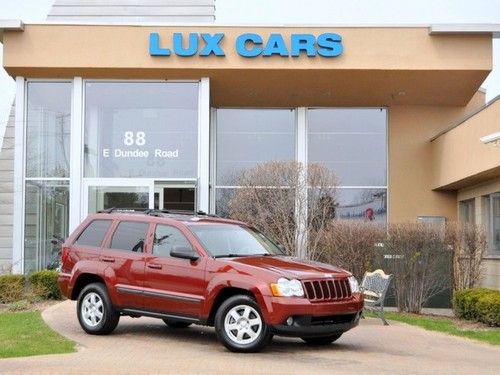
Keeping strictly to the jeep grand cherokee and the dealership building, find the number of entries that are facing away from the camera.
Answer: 0

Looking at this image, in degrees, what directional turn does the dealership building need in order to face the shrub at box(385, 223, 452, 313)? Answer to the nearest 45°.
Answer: approximately 45° to its left

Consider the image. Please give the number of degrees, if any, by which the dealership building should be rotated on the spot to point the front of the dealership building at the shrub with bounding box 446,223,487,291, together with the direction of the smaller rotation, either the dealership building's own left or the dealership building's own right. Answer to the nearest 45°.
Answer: approximately 45° to the dealership building's own left

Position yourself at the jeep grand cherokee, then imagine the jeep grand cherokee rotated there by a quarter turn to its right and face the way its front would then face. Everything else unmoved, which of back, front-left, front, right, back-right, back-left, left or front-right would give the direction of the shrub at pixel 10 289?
right

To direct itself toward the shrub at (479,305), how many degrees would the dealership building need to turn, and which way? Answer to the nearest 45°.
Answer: approximately 45° to its left

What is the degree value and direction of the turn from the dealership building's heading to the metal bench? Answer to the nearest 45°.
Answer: approximately 45° to its left

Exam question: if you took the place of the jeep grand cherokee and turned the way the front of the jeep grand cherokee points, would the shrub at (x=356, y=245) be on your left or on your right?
on your left

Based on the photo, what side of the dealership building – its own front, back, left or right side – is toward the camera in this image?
front

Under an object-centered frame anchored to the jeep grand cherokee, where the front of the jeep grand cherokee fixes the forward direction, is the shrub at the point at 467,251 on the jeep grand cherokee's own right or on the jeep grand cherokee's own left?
on the jeep grand cherokee's own left

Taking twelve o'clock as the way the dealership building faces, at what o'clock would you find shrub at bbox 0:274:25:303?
The shrub is roughly at 1 o'clock from the dealership building.

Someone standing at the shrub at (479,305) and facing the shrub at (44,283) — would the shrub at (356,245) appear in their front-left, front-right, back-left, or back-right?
front-right
